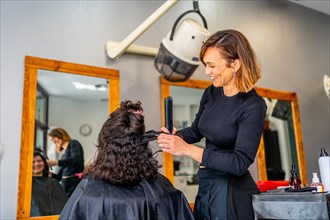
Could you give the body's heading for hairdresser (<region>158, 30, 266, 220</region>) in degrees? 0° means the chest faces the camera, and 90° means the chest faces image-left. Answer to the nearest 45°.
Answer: approximately 45°

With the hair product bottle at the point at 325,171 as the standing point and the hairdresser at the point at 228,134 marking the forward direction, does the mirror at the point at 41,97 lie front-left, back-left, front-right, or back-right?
front-right

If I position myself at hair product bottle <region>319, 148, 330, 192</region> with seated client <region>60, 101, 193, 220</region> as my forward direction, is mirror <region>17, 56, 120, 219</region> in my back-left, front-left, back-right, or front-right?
front-right

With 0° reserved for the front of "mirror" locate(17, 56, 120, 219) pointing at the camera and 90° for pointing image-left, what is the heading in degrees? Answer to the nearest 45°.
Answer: approximately 315°

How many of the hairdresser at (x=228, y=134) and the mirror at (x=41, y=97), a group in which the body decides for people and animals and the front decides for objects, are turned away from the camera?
0

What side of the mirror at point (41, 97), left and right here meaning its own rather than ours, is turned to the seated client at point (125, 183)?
front

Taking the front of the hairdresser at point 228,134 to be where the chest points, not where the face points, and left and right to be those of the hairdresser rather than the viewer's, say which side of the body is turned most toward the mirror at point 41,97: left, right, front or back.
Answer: right

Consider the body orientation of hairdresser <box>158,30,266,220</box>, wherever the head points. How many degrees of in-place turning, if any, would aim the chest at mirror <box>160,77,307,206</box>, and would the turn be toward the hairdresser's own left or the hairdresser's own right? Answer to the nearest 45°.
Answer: approximately 135° to the hairdresser's own right

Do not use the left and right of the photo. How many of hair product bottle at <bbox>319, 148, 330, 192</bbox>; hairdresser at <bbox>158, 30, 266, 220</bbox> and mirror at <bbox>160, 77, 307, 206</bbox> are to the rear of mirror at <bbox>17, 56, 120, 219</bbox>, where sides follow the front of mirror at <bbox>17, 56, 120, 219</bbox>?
0

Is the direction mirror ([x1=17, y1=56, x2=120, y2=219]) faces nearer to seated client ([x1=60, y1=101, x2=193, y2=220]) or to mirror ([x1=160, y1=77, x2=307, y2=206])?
the seated client
